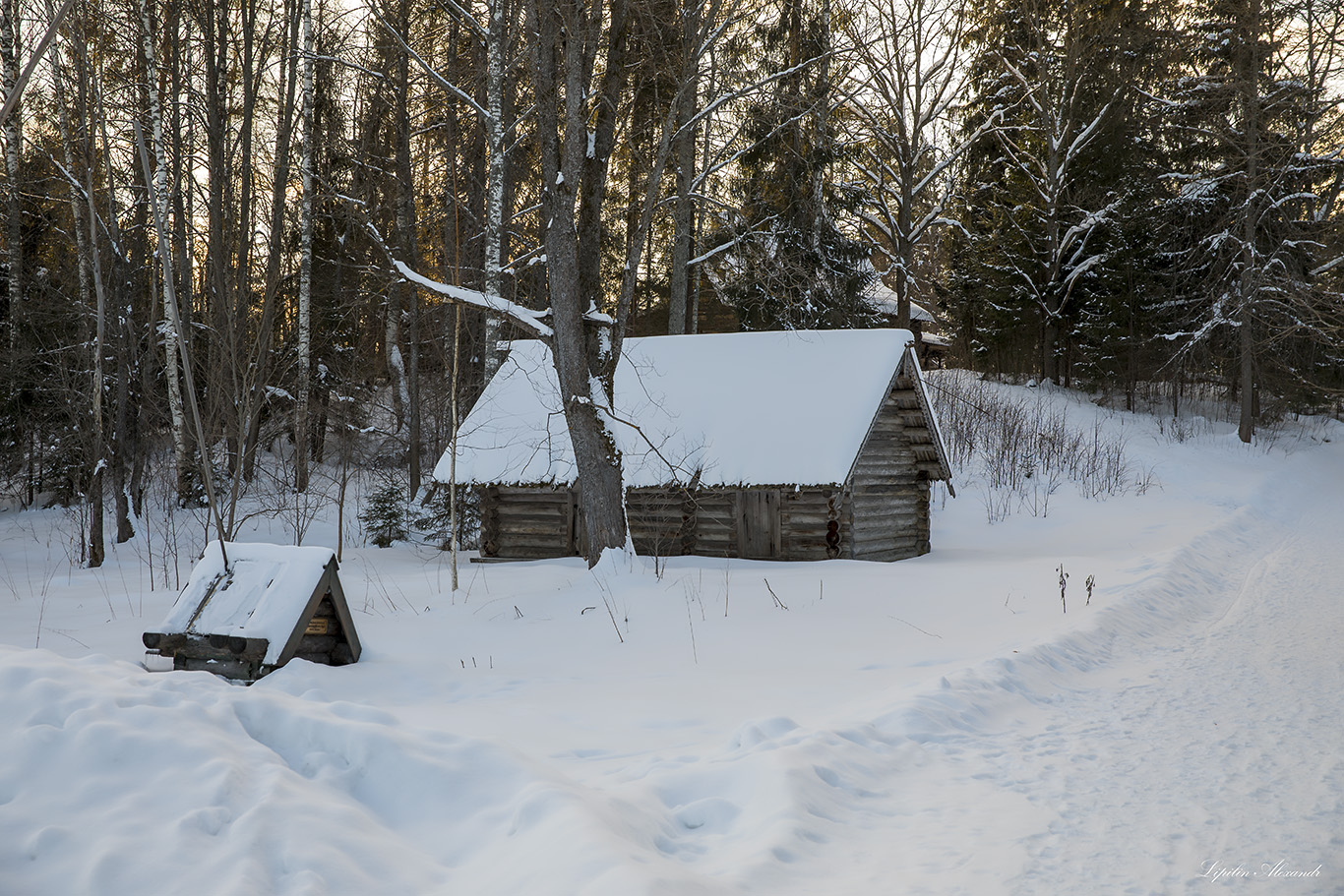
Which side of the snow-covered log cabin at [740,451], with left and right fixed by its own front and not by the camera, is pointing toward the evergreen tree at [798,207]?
back

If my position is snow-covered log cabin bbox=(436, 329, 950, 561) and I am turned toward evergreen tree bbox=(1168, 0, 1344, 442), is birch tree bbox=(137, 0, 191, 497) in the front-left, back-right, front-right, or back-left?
back-left

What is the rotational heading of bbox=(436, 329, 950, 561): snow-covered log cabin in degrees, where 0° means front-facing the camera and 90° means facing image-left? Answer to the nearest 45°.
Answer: approximately 0°

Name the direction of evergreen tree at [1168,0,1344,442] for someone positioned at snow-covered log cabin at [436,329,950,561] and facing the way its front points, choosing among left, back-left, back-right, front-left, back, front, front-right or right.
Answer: back-left

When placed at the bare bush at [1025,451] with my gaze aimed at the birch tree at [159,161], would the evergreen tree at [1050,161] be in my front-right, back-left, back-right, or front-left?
back-right

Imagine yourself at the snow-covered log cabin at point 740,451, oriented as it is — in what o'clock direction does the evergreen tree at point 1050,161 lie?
The evergreen tree is roughly at 7 o'clock from the snow-covered log cabin.

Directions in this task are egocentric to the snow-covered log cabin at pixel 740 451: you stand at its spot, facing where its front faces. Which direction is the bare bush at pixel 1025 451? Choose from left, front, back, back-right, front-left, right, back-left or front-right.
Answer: back-left
